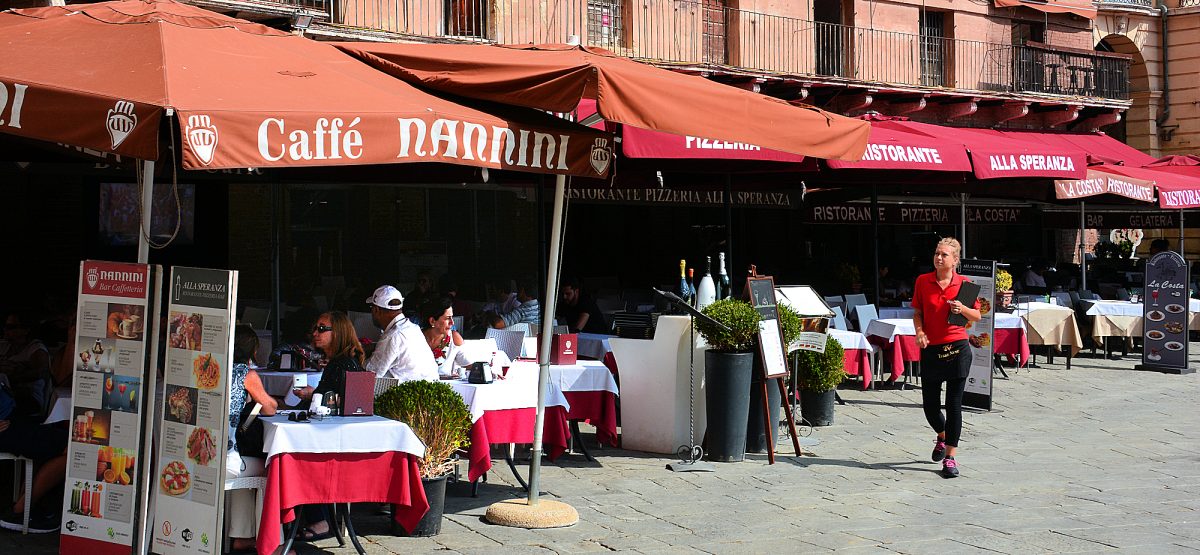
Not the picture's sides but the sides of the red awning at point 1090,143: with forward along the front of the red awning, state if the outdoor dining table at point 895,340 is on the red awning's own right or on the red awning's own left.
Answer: on the red awning's own right

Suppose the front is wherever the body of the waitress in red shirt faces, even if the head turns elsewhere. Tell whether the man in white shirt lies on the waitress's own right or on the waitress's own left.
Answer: on the waitress's own right

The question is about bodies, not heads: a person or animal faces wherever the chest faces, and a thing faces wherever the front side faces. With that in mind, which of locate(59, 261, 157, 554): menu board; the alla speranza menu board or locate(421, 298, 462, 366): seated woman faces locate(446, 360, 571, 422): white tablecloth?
the seated woman

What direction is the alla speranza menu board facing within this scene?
toward the camera

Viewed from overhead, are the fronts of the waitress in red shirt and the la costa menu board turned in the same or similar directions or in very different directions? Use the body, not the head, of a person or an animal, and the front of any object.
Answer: same or similar directions

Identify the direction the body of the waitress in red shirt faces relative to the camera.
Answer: toward the camera

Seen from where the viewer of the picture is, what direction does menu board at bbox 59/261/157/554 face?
facing the viewer

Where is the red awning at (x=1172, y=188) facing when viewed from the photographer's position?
facing the viewer and to the right of the viewer

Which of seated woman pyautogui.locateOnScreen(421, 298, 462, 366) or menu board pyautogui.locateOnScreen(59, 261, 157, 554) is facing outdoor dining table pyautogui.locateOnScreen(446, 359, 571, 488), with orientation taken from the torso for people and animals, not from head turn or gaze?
the seated woman

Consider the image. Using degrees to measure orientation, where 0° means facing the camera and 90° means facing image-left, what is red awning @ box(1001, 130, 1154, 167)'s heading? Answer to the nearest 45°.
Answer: approximately 315°

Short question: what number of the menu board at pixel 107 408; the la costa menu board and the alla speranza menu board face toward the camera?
3

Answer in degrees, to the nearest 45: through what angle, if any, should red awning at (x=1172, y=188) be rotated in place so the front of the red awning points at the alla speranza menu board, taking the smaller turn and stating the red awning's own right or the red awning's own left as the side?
approximately 45° to the red awning's own right

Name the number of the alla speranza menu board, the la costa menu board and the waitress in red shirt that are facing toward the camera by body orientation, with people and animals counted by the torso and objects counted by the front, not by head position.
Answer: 3

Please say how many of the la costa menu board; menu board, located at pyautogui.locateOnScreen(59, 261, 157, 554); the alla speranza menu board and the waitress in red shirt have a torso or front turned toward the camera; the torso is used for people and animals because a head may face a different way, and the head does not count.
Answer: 4

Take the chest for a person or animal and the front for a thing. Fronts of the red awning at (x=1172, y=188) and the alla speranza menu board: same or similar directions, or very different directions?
same or similar directions

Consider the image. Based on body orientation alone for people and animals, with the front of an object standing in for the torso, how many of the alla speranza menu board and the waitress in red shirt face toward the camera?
2
